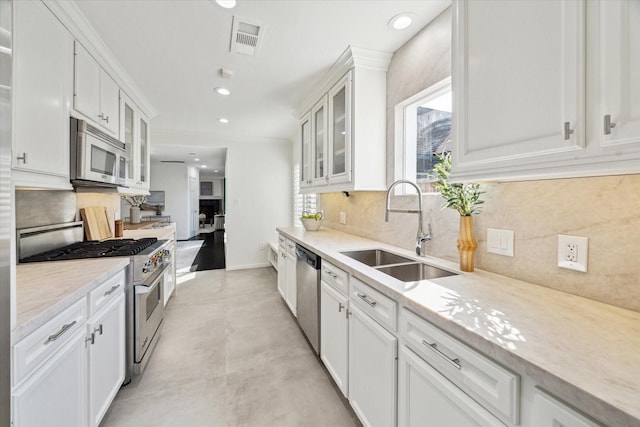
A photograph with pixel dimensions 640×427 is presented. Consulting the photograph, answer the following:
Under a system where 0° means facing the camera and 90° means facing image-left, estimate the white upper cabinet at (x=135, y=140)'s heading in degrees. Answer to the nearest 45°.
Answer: approximately 270°

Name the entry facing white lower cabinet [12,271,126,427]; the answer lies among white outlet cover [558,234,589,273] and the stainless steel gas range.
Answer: the white outlet cover

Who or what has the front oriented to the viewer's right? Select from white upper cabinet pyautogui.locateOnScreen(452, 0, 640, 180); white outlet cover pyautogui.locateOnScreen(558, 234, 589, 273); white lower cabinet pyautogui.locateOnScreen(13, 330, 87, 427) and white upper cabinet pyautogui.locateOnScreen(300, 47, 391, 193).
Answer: the white lower cabinet

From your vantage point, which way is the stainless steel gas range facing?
to the viewer's right

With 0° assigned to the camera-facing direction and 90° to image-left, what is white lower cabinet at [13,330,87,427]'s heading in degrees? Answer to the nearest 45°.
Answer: approximately 270°

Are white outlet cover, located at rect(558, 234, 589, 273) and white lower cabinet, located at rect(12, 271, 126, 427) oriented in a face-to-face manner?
yes

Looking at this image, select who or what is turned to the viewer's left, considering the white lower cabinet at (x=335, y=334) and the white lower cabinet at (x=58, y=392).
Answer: the white lower cabinet at (x=335, y=334)

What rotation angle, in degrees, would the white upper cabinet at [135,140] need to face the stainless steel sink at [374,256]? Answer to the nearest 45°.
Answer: approximately 45° to its right

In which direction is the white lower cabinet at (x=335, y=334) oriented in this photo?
to the viewer's left
